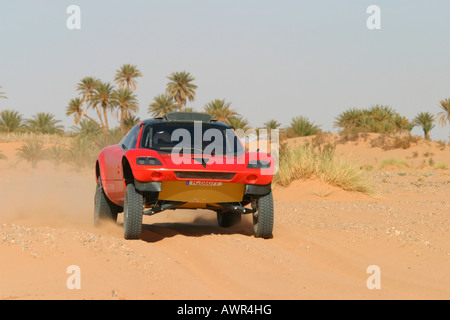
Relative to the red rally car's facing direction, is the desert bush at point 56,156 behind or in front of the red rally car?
behind

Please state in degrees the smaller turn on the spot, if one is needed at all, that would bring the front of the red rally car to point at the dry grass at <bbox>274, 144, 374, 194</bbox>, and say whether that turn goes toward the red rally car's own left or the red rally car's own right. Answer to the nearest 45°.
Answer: approximately 135° to the red rally car's own left

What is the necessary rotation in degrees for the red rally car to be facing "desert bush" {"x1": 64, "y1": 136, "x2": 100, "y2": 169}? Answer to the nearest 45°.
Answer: approximately 180°

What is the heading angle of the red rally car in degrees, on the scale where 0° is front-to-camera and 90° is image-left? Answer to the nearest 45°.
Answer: approximately 0°

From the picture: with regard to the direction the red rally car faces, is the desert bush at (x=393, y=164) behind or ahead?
behind

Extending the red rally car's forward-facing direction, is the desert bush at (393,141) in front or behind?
behind

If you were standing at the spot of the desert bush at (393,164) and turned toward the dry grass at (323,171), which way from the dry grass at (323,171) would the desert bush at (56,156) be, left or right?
right
